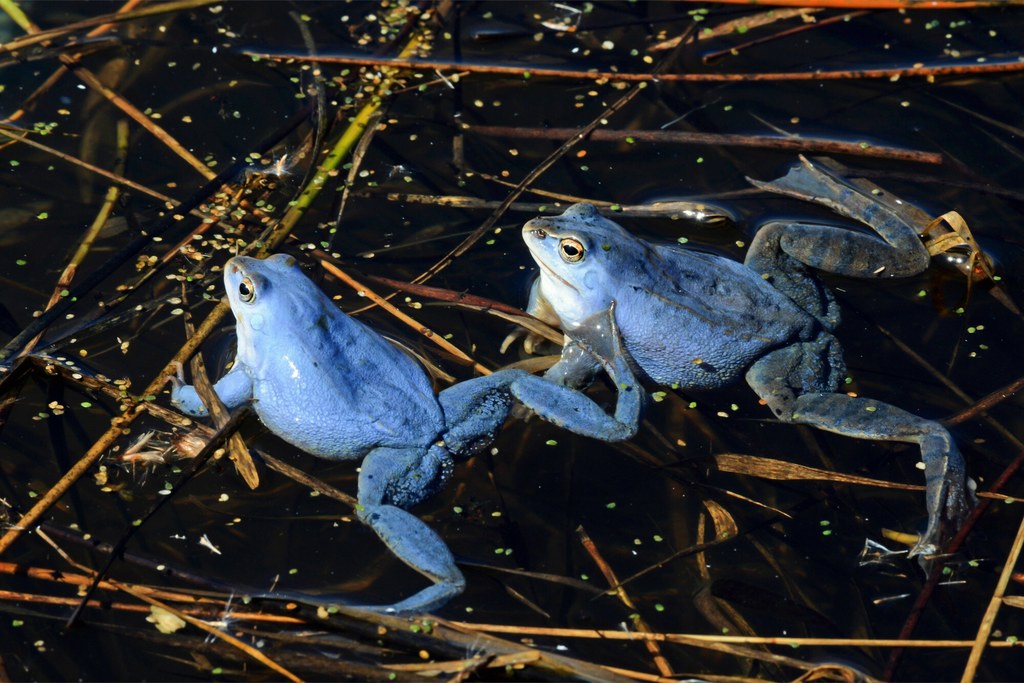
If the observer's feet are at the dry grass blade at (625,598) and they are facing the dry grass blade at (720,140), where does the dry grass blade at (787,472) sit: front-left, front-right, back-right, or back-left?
front-right

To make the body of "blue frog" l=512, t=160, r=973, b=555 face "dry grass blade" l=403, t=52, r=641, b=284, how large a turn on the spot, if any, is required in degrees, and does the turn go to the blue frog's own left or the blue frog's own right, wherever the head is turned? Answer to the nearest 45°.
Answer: approximately 45° to the blue frog's own right

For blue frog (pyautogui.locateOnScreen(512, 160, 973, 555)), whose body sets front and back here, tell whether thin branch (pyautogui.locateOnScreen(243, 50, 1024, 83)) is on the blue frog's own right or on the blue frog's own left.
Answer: on the blue frog's own right

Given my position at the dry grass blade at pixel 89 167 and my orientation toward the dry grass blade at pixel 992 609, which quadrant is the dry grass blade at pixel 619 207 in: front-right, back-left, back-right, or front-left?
front-left

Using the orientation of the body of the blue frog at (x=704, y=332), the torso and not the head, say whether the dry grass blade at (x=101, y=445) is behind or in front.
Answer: in front

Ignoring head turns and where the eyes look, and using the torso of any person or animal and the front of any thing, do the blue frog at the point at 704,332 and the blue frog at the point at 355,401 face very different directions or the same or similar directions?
same or similar directions

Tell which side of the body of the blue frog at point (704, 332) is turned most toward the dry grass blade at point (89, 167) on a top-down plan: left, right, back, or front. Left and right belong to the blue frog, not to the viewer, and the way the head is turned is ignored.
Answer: front

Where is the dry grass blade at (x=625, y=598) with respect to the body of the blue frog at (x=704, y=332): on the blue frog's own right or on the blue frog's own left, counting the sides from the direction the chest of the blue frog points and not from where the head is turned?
on the blue frog's own left

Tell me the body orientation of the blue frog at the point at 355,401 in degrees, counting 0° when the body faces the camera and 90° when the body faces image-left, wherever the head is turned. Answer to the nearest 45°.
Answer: approximately 135°

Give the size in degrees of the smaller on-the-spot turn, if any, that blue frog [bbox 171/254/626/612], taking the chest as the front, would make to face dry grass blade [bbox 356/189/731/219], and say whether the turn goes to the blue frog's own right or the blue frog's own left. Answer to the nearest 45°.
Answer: approximately 90° to the blue frog's own right

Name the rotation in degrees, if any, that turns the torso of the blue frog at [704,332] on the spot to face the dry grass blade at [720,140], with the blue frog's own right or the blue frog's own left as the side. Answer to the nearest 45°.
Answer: approximately 90° to the blue frog's own right

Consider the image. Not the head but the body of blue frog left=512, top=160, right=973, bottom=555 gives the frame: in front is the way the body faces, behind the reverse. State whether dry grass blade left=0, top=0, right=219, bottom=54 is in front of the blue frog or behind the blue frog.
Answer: in front

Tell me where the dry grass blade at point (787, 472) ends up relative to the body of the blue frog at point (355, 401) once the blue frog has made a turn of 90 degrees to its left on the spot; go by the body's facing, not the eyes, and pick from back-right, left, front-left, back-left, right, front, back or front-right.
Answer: back-left

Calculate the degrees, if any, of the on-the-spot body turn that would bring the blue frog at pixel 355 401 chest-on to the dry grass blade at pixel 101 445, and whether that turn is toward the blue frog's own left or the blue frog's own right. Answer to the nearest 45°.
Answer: approximately 45° to the blue frog's own left

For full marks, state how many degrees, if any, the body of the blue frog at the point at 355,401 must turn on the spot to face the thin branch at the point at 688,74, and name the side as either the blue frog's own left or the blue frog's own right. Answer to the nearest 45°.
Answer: approximately 90° to the blue frog's own right

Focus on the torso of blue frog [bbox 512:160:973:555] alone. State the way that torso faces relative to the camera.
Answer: to the viewer's left
